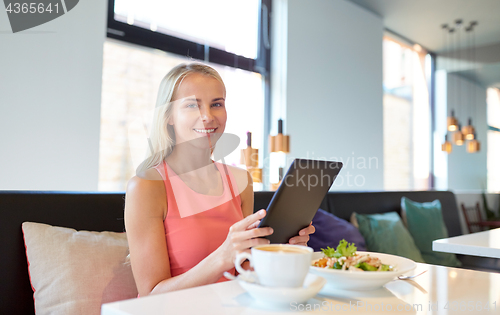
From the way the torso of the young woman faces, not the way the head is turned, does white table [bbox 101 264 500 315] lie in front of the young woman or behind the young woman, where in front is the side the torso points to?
in front

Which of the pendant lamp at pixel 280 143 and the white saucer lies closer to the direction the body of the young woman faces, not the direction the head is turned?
the white saucer

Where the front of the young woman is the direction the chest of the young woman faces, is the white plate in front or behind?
in front

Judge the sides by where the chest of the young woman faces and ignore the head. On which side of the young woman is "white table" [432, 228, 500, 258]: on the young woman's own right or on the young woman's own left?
on the young woman's own left

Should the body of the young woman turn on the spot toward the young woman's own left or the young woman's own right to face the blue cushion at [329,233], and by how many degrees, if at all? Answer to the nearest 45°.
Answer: approximately 90° to the young woman's own left

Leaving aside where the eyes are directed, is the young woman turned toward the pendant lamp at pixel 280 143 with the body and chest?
no

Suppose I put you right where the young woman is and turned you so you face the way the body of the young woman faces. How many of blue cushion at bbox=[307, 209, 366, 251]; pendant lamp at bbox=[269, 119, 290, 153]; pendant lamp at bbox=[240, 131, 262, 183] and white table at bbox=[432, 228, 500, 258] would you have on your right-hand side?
0

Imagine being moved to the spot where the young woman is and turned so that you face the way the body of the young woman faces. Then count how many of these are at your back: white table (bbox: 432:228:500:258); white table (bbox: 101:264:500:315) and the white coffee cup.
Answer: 0

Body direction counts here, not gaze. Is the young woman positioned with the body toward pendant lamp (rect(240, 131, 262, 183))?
no

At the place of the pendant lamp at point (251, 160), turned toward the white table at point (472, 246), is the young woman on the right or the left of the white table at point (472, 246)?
right

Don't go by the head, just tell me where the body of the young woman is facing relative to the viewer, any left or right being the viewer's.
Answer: facing the viewer and to the right of the viewer

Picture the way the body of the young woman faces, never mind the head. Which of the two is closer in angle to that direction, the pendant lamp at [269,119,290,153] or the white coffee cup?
the white coffee cup
